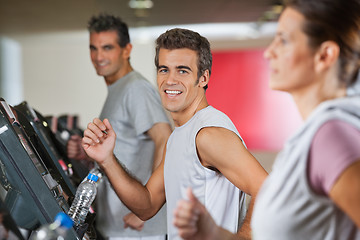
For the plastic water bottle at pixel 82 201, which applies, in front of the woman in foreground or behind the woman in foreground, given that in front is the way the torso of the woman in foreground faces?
in front

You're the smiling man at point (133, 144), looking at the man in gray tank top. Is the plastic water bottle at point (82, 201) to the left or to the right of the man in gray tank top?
right

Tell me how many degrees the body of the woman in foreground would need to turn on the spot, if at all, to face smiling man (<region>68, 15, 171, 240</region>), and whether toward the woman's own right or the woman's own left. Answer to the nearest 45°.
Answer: approximately 45° to the woman's own right

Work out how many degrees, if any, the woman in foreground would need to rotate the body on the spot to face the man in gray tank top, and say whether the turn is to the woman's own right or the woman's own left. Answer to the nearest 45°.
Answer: approximately 45° to the woman's own right

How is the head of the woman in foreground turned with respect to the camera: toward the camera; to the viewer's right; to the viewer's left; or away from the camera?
to the viewer's left

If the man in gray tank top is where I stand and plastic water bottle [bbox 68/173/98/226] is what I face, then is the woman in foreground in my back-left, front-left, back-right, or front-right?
back-left

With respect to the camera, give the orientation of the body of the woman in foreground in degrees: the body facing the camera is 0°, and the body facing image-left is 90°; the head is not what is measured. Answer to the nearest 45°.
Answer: approximately 90°

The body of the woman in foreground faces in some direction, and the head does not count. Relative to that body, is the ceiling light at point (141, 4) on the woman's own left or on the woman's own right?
on the woman's own right
